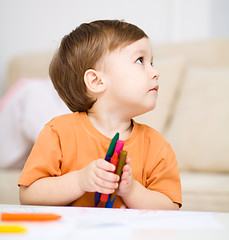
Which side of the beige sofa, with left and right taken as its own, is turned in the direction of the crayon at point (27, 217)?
front

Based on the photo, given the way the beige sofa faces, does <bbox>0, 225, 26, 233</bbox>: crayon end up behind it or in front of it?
in front

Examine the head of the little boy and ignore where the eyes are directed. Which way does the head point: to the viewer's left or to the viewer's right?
to the viewer's right

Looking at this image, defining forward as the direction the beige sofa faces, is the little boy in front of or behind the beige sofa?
in front

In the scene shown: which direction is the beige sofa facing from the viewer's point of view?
toward the camera

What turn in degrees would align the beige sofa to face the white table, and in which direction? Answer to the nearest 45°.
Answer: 0° — it already faces it
